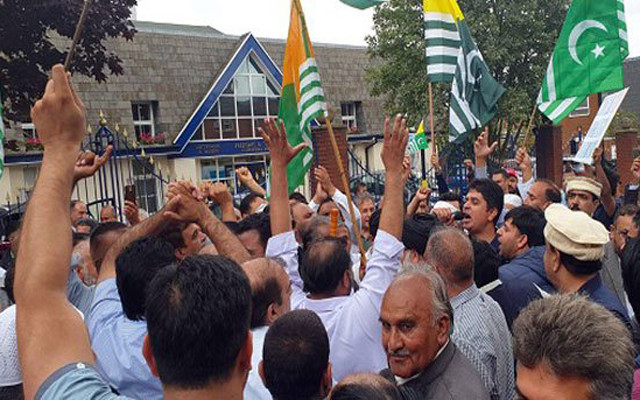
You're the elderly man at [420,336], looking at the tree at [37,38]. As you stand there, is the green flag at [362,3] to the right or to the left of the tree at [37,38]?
right

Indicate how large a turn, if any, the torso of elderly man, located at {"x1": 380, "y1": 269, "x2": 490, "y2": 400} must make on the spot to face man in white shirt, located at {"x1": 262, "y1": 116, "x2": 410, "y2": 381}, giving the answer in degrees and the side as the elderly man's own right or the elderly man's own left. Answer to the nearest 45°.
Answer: approximately 90° to the elderly man's own right

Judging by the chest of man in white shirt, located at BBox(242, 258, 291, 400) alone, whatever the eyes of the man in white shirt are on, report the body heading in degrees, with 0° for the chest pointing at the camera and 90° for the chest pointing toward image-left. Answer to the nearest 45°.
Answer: approximately 225°

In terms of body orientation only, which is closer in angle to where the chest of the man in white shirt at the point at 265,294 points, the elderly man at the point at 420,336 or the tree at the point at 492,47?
the tree

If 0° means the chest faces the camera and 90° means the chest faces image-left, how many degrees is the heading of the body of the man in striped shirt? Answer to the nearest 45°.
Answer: approximately 135°

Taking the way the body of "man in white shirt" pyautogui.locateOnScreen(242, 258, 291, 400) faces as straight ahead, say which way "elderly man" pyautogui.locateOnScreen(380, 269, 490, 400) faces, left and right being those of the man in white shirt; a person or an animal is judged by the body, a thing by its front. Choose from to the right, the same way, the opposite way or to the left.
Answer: the opposite way

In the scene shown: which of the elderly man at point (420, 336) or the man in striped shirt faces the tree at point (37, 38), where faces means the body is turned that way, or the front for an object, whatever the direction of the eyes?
the man in striped shirt

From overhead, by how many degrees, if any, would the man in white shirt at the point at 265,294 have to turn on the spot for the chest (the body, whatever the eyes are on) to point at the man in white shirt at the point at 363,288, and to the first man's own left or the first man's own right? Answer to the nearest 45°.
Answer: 0° — they already face them

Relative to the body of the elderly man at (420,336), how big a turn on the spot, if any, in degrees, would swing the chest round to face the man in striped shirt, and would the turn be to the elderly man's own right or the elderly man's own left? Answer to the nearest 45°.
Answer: approximately 180°

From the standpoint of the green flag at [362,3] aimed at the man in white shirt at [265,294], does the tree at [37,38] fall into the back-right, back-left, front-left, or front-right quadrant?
back-right

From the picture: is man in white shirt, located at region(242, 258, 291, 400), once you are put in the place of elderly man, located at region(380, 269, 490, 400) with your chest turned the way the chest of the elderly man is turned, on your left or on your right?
on your right
